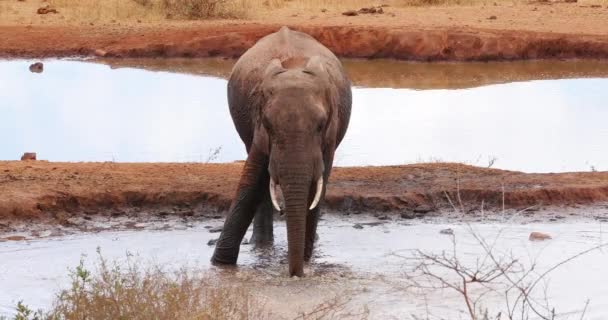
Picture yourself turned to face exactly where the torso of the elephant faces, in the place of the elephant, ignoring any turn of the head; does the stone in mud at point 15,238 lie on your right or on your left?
on your right

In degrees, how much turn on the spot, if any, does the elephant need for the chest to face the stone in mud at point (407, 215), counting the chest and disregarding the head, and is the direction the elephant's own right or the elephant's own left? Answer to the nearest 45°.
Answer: approximately 135° to the elephant's own left

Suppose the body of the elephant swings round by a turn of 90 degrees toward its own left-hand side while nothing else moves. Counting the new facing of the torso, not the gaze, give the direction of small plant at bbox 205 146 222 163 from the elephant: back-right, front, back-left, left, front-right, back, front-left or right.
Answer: left

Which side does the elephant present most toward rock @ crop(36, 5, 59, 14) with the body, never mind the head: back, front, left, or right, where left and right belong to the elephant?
back

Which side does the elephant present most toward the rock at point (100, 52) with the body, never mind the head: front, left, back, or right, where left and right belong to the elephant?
back

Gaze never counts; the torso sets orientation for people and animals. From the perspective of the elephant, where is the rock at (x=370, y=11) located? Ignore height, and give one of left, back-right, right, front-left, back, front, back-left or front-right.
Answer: back

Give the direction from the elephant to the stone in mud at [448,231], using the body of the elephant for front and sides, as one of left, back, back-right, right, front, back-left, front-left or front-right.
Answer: back-left

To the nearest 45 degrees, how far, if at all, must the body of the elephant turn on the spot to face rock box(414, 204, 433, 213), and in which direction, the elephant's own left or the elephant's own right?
approximately 135° to the elephant's own left

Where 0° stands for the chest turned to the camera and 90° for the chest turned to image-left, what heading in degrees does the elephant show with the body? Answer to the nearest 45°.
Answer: approximately 0°
